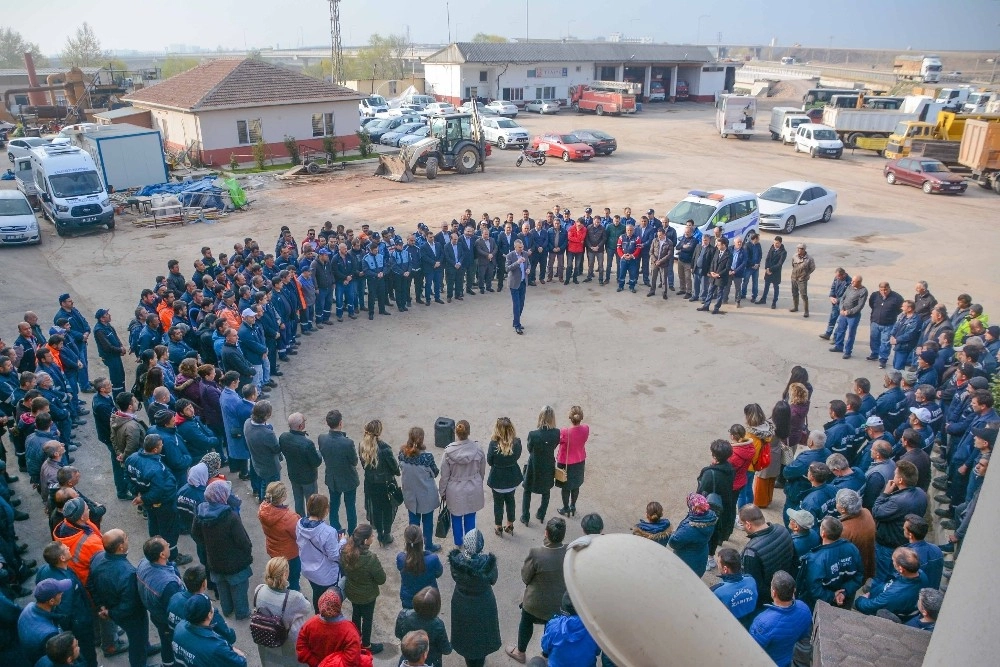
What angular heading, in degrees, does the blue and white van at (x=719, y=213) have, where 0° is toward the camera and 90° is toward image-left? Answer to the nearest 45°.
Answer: approximately 45°

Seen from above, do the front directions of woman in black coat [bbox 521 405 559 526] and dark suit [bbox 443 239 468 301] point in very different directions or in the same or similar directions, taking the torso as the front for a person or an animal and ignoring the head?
very different directions

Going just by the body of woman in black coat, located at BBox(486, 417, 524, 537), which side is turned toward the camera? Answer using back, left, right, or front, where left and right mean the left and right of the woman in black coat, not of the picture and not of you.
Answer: back

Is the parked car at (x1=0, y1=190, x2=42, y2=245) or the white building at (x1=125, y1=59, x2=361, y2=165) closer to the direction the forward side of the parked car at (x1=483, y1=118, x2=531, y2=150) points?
the parked car

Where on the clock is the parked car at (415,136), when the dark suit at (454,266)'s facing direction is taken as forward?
The parked car is roughly at 6 o'clock from the dark suit.

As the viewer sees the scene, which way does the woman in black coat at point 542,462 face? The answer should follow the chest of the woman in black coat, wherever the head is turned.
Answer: away from the camera

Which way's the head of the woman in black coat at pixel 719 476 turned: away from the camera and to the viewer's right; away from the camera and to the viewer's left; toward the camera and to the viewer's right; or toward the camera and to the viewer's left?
away from the camera and to the viewer's left

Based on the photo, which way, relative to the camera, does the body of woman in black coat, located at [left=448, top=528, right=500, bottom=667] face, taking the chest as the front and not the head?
away from the camera

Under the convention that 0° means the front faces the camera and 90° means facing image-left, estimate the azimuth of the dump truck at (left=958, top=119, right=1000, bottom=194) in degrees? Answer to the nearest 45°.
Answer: approximately 225°

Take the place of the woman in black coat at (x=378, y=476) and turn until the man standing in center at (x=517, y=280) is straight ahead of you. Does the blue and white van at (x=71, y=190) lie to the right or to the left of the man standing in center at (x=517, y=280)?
left

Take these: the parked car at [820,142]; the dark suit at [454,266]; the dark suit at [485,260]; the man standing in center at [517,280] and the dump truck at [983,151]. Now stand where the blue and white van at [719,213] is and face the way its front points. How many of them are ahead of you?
3

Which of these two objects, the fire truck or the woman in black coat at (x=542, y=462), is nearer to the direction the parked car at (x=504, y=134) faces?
the woman in black coat

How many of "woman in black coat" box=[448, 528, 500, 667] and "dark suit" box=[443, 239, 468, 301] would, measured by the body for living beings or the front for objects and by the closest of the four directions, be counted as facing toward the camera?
1
